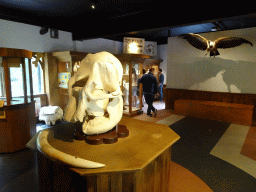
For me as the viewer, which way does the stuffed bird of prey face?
facing the viewer

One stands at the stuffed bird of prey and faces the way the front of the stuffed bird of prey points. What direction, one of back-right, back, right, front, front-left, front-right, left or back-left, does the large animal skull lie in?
front

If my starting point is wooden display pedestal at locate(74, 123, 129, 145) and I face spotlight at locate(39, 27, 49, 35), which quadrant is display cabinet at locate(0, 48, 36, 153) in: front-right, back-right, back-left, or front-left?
front-left

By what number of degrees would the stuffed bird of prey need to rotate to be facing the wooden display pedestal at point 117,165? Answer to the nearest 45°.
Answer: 0° — it already faces it

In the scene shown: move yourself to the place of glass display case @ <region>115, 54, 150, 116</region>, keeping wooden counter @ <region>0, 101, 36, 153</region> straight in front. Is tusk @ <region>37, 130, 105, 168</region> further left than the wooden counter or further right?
left

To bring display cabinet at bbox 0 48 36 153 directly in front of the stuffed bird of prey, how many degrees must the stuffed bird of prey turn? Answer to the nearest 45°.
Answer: approximately 45° to its right

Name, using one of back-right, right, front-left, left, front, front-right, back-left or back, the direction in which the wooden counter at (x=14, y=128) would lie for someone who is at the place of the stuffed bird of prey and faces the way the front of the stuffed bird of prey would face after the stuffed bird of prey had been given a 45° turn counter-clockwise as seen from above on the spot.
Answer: right

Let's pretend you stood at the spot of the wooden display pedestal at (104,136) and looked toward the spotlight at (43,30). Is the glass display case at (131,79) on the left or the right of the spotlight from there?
right

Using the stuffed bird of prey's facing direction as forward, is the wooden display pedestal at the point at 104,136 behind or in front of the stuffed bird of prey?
in front

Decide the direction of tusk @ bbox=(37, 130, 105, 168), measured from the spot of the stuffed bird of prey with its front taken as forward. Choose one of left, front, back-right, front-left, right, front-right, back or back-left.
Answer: front

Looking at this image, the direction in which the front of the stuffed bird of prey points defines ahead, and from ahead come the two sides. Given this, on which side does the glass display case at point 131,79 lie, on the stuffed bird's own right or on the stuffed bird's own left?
on the stuffed bird's own right
